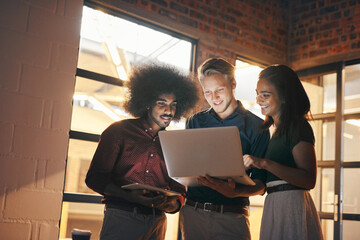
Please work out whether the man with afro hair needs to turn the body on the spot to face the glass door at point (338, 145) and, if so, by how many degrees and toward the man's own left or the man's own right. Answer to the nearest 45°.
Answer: approximately 90° to the man's own left

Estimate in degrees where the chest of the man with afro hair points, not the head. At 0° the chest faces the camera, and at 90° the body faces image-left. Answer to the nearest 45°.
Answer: approximately 315°

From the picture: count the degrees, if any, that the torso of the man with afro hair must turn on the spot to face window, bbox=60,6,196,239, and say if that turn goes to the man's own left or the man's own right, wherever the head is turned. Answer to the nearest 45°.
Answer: approximately 135° to the man's own left

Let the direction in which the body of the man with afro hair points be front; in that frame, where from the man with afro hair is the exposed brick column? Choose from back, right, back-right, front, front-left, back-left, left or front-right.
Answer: back

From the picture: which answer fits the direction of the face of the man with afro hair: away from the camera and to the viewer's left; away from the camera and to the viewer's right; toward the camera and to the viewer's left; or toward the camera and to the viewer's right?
toward the camera and to the viewer's right

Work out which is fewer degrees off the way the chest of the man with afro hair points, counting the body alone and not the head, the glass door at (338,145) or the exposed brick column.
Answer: the glass door
